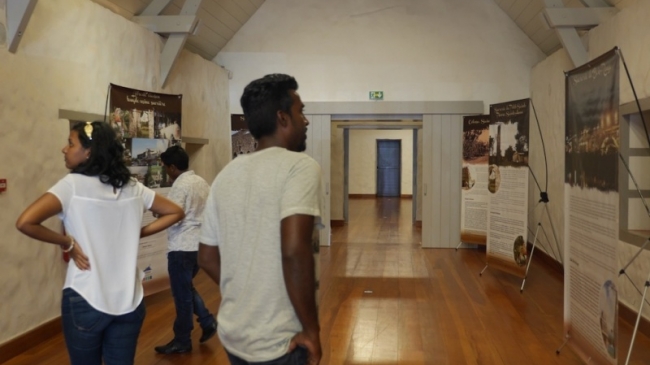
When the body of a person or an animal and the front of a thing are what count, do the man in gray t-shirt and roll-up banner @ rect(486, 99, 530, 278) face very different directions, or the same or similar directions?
very different directions

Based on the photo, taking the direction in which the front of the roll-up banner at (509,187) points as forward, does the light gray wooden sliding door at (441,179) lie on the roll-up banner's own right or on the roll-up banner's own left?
on the roll-up banner's own right

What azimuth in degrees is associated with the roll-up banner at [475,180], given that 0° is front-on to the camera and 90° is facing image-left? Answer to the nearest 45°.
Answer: approximately 45°

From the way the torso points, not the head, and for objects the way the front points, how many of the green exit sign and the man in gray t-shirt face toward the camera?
1

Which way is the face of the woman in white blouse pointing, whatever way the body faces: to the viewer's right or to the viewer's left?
to the viewer's left

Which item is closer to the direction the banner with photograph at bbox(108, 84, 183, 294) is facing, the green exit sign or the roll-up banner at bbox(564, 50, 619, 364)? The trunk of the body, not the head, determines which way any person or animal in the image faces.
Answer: the roll-up banner

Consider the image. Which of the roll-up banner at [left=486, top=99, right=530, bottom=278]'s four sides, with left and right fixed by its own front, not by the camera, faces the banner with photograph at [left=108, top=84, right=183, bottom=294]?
front

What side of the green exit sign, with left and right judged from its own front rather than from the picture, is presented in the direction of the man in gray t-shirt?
front

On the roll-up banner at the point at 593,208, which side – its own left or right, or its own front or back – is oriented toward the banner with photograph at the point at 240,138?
right
